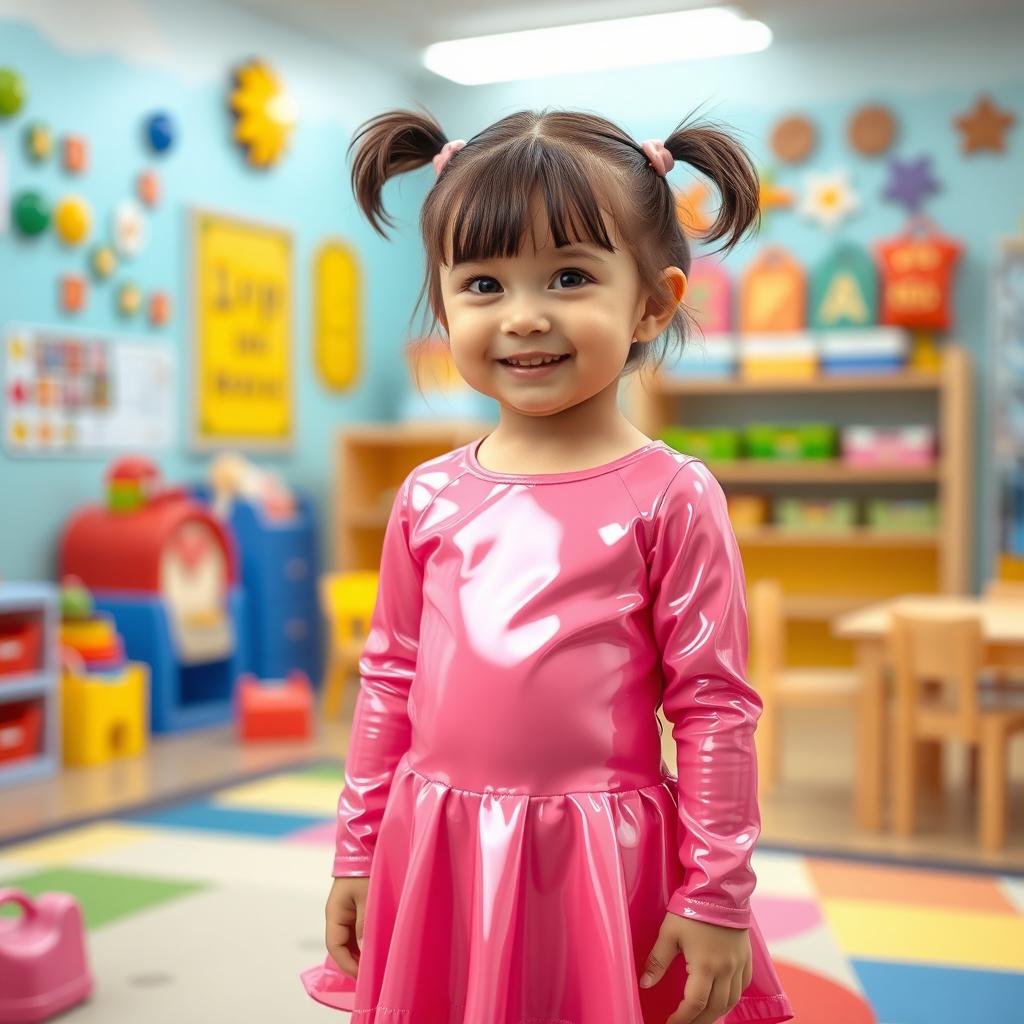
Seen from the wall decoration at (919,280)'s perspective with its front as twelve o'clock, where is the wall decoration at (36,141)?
the wall decoration at (36,141) is roughly at 2 o'clock from the wall decoration at (919,280).

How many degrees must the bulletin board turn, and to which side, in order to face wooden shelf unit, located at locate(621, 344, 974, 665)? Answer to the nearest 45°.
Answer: approximately 45° to its left

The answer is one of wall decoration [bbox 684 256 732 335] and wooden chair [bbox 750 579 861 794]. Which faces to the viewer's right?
the wooden chair

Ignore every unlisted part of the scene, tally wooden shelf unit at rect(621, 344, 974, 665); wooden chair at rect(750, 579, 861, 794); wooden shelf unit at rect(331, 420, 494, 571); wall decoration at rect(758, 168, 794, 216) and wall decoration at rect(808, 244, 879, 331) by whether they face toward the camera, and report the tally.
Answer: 4

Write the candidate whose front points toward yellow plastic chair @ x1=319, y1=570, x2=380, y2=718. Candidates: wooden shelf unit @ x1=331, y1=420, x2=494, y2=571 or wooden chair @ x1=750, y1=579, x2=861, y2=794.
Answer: the wooden shelf unit

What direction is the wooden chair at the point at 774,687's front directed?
to the viewer's right

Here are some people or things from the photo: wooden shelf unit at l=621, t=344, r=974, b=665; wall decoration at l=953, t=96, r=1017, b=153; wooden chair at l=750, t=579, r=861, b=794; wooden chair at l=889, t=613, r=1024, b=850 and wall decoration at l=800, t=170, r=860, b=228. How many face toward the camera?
3

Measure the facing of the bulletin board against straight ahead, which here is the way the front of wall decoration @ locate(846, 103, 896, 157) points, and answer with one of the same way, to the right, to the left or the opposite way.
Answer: to the left

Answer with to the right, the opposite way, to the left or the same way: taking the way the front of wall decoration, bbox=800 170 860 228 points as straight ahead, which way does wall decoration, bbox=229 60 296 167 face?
to the left

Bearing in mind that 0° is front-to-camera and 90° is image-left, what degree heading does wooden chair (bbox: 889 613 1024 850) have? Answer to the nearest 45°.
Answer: approximately 225°
